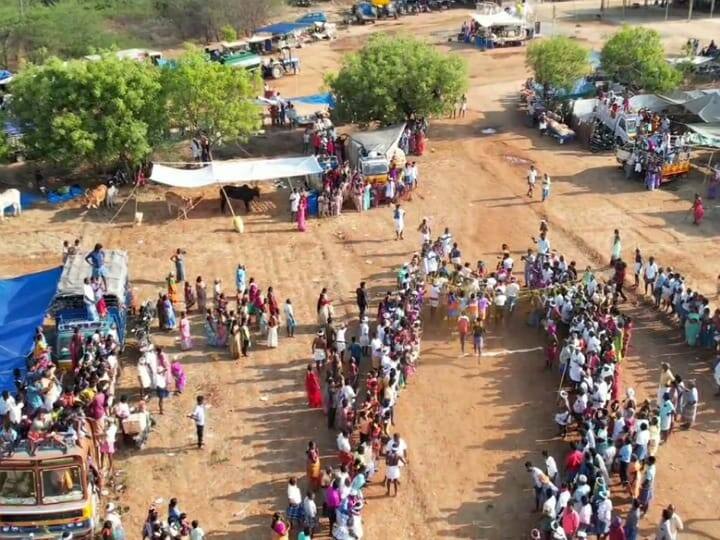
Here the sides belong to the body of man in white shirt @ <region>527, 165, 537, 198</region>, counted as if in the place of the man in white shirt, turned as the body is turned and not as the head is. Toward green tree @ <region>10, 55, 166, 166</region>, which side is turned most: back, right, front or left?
right

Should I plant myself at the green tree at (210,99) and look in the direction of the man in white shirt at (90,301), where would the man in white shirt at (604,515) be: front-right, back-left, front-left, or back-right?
front-left

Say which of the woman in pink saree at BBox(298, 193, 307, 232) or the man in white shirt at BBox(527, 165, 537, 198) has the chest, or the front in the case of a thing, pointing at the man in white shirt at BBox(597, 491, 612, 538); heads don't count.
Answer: the man in white shirt at BBox(527, 165, 537, 198)

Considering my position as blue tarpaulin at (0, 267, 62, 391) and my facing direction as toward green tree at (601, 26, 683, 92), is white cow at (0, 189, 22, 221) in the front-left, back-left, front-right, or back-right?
front-left

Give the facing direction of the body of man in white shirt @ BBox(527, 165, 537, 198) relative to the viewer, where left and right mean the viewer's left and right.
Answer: facing the viewer

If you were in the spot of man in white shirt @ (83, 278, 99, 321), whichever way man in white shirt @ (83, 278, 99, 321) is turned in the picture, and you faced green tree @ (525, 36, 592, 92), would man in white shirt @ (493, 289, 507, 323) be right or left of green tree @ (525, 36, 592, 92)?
right

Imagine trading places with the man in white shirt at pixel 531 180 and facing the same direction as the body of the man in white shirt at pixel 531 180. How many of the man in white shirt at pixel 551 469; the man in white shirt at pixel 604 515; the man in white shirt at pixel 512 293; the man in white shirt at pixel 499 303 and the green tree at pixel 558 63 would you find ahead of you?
4

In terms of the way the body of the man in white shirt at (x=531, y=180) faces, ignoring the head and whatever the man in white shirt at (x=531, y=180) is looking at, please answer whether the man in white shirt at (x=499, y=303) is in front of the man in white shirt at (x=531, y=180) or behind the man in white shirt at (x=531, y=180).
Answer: in front
